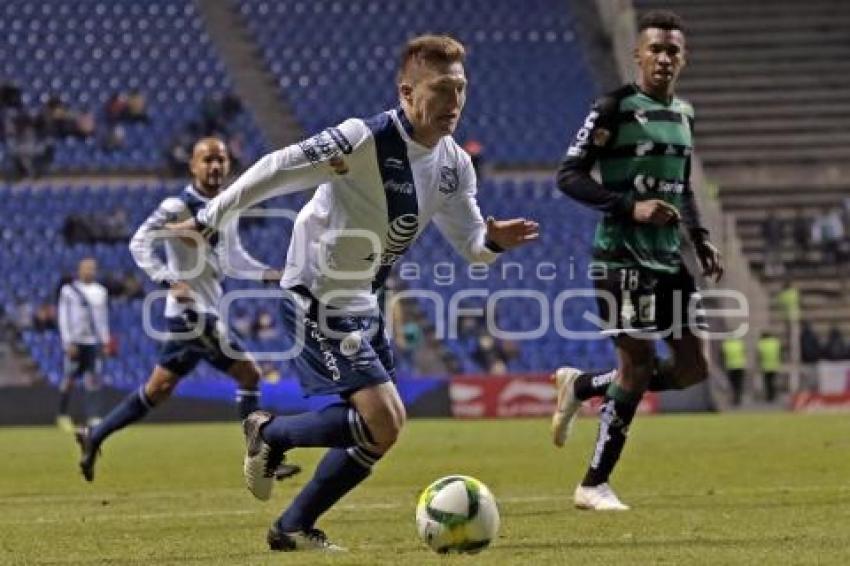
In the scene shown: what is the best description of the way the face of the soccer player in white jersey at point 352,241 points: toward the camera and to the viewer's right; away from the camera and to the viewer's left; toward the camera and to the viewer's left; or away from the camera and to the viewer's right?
toward the camera and to the viewer's right

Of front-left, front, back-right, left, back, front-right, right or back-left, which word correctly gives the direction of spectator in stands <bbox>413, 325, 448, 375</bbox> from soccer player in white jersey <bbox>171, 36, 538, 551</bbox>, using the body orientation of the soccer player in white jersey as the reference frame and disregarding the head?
back-left

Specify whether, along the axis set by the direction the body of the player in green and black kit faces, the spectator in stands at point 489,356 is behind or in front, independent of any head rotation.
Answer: behind

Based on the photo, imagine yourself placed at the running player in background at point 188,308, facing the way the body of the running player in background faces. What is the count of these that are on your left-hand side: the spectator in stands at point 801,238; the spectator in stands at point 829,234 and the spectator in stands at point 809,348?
3

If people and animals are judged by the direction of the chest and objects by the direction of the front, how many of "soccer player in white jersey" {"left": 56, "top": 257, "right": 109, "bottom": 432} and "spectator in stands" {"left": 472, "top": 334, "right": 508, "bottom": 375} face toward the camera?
2

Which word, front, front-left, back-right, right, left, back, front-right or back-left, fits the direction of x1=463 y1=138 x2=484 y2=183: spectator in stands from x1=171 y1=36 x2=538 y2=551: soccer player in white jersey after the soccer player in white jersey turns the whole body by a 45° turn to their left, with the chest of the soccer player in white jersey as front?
left

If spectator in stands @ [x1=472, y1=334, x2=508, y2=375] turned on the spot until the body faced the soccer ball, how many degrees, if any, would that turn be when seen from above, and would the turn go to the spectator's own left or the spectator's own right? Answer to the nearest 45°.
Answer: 0° — they already face it

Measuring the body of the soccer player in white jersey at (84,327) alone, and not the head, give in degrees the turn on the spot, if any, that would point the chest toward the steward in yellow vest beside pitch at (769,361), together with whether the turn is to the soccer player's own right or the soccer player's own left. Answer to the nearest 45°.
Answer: approximately 90° to the soccer player's own left
